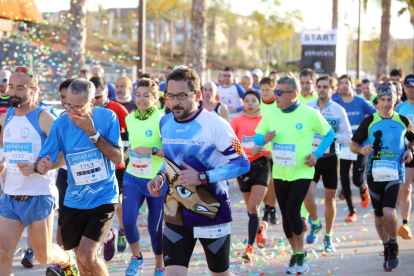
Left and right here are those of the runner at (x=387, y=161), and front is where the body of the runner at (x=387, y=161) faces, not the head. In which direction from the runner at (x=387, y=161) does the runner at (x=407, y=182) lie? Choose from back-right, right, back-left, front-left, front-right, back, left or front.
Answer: back

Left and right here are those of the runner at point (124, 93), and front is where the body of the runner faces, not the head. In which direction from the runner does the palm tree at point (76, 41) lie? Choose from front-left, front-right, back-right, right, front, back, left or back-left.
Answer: back-right

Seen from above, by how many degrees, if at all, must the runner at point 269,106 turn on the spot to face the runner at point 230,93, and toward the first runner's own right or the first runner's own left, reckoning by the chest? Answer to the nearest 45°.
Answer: approximately 135° to the first runner's own right

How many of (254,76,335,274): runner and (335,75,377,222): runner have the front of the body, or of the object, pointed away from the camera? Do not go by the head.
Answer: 0

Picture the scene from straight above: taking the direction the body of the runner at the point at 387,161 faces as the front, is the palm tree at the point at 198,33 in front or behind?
behind

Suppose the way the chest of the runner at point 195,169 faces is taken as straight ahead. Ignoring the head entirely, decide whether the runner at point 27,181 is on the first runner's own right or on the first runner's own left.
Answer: on the first runner's own right

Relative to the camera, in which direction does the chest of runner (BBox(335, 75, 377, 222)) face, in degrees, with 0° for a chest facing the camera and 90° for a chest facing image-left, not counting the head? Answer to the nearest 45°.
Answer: approximately 45°

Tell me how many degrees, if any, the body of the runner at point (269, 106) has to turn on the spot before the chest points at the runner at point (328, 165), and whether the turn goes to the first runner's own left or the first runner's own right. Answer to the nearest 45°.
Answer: approximately 90° to the first runner's own left

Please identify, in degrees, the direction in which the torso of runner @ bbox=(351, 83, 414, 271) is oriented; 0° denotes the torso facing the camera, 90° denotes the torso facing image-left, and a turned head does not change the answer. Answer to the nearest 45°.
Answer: approximately 0°
